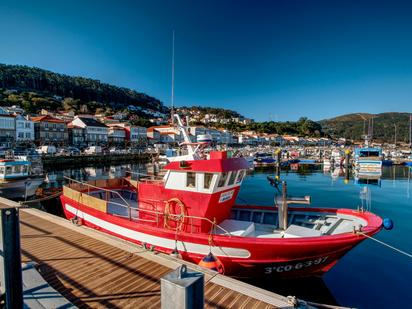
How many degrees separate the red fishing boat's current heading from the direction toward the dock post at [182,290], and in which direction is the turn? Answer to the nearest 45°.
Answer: approximately 45° to its right

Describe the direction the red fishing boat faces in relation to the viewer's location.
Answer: facing the viewer and to the right of the viewer

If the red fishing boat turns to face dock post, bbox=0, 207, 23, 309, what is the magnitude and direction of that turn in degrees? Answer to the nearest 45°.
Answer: approximately 90° to its right

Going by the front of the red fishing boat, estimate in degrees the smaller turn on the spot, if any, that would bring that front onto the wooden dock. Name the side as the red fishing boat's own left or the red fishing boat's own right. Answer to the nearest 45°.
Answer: approximately 90° to the red fishing boat's own right
